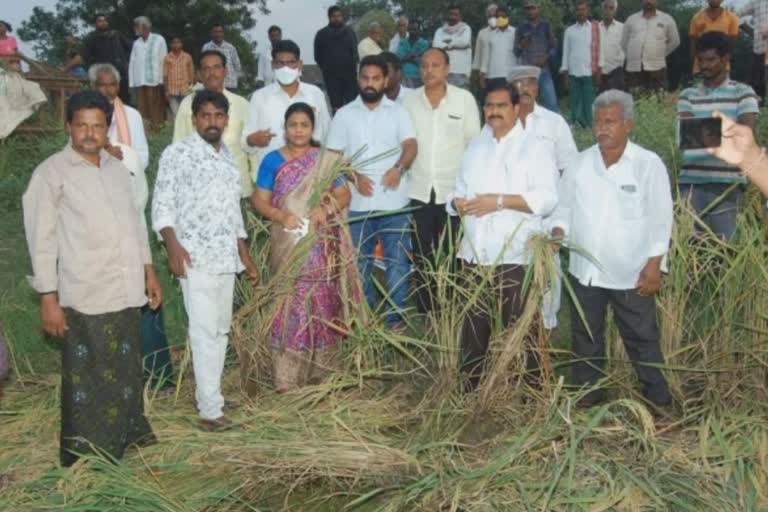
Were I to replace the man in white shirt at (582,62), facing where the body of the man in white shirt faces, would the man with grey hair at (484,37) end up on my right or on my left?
on my right

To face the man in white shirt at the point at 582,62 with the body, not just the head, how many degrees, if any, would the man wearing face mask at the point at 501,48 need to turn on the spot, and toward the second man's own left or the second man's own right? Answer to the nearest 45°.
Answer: approximately 90° to the second man's own left

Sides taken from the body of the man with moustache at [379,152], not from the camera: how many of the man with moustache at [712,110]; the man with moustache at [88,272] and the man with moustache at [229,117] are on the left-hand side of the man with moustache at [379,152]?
1

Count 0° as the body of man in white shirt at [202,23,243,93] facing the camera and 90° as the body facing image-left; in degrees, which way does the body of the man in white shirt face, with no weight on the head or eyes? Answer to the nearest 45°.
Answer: approximately 0°

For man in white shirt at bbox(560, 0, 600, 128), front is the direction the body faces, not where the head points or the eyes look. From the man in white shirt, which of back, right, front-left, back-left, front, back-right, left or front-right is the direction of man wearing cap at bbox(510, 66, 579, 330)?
front

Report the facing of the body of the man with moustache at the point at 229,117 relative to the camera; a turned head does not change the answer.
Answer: toward the camera

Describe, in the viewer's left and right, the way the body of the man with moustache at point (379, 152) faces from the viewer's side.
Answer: facing the viewer

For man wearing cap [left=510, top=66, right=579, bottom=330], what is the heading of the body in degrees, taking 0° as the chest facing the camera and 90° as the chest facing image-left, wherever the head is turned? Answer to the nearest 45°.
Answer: approximately 45°

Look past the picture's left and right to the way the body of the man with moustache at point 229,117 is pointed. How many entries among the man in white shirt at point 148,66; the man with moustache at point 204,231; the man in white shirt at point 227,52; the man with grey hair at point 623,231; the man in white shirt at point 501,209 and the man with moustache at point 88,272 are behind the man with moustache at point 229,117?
2

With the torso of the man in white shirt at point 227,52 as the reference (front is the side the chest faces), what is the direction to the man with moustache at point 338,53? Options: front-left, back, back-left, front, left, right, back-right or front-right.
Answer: front-left

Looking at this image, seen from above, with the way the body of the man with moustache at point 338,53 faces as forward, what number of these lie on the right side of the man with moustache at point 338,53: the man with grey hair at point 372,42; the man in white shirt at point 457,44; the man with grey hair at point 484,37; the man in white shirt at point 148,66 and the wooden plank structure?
2
